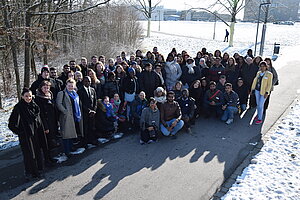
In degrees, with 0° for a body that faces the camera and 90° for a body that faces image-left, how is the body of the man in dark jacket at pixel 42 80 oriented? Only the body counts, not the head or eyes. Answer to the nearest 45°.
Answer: approximately 0°

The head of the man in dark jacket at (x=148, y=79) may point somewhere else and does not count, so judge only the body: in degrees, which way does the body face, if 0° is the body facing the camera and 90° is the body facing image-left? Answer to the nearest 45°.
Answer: approximately 0°

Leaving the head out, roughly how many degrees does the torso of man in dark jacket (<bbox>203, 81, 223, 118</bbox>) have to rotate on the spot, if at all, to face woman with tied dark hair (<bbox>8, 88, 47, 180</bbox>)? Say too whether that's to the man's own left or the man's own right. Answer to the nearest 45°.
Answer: approximately 45° to the man's own right

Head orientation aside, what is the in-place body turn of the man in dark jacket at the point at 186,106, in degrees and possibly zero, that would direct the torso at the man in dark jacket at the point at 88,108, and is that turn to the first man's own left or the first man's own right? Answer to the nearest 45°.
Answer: approximately 45° to the first man's own right

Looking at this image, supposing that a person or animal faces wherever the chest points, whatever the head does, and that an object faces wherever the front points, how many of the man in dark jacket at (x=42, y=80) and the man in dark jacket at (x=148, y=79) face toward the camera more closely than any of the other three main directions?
2

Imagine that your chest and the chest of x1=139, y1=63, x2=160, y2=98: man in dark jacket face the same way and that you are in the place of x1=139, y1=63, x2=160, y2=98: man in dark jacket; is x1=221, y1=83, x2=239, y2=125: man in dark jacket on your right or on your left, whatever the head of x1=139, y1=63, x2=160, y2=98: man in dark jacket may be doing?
on your left
